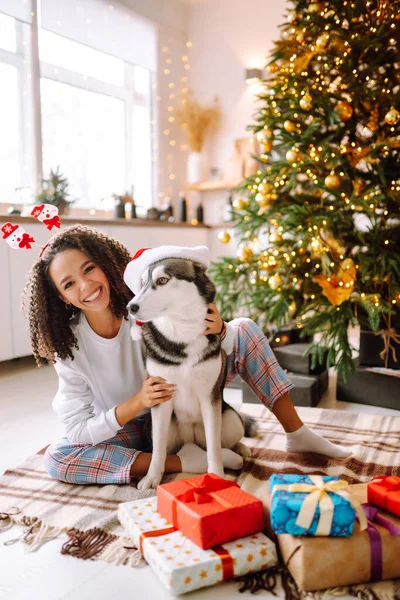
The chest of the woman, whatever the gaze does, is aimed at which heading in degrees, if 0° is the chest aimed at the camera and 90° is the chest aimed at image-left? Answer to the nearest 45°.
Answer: approximately 315°

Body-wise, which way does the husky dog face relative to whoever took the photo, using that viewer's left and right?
facing the viewer and to the left of the viewer

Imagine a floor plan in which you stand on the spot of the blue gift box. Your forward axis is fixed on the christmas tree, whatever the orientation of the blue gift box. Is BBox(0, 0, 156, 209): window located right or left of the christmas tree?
left

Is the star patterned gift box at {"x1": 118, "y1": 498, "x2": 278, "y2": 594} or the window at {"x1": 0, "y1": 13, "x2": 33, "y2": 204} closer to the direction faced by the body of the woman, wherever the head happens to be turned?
the star patterned gift box

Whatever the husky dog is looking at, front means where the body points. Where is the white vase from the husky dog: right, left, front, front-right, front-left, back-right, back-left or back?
back-right

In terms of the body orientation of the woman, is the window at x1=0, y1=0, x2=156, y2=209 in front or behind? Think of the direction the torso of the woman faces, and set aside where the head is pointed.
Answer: behind

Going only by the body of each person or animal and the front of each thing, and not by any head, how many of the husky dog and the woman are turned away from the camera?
0

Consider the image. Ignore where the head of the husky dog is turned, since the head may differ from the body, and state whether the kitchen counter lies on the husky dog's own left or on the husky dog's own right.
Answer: on the husky dog's own right
